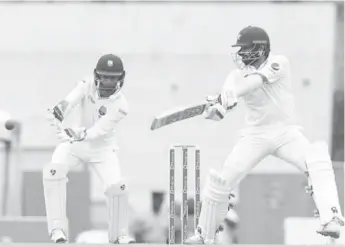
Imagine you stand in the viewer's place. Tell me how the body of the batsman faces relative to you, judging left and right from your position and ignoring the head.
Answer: facing the viewer and to the left of the viewer
